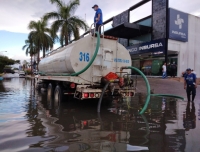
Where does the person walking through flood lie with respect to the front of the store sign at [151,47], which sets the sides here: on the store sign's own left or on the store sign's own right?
on the store sign's own left

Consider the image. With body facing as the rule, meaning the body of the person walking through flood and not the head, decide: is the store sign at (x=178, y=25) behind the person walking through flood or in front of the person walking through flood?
behind

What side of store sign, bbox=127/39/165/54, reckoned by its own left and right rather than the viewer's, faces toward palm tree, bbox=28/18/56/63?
right

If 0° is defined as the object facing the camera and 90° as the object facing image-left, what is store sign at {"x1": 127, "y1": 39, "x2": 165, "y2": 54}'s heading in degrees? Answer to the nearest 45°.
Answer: approximately 45°

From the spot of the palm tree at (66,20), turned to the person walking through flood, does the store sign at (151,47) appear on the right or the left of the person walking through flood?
left

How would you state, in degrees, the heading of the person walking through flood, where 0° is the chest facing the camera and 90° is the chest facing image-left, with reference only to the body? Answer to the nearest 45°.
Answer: approximately 0°

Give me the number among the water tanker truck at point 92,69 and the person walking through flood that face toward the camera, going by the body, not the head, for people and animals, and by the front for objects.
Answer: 1

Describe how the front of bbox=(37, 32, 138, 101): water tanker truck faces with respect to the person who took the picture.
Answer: facing away from the viewer and to the left of the viewer

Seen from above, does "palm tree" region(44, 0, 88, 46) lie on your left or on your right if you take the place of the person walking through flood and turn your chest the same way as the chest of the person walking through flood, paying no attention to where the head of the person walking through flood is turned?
on your right

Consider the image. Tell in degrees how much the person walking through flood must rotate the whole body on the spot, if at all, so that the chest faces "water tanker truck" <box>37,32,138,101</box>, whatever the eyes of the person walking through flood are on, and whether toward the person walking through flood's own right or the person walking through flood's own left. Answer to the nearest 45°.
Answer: approximately 45° to the person walking through flood's own right

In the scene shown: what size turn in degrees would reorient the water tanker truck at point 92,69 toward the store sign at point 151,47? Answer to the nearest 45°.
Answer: approximately 90° to its right

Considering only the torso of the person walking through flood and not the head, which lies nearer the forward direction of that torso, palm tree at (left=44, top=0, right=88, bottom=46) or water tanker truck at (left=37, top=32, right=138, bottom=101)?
the water tanker truck

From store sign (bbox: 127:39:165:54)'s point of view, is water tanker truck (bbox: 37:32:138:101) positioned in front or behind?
in front
